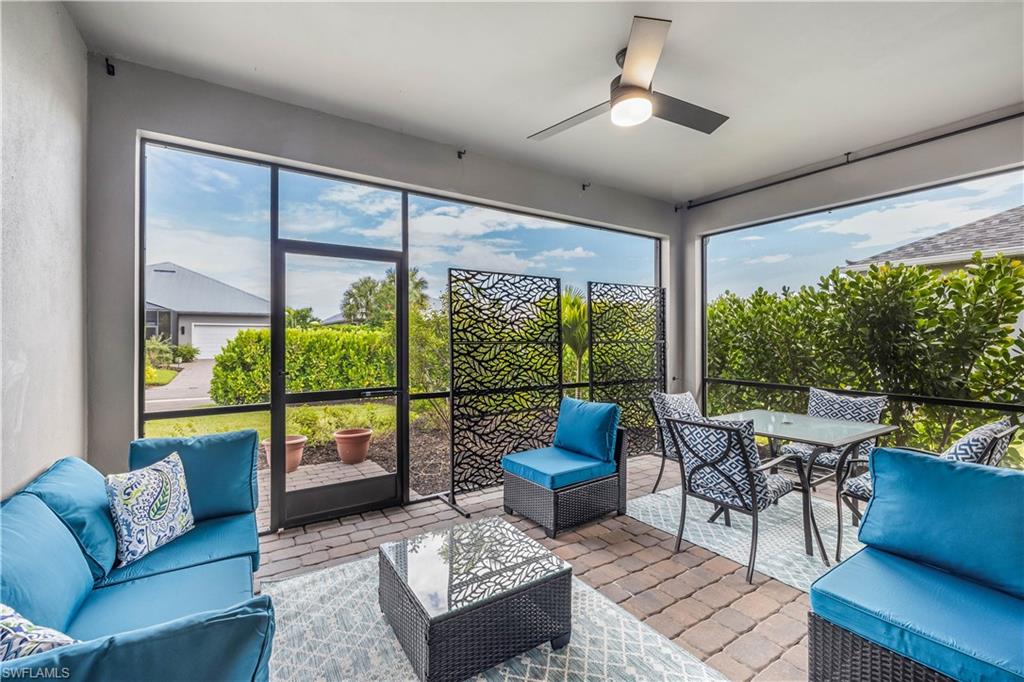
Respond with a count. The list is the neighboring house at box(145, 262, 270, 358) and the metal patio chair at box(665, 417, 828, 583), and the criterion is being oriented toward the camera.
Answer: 1

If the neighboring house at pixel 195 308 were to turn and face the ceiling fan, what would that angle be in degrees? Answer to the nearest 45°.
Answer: approximately 45° to its left

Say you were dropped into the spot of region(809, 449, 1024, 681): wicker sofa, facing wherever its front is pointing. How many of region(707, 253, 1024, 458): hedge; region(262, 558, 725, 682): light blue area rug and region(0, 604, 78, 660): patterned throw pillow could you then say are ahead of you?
2

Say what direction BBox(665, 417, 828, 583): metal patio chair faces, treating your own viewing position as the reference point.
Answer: facing away from the viewer and to the right of the viewer

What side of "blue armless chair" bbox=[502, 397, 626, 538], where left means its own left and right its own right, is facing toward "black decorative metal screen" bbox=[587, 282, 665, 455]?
back

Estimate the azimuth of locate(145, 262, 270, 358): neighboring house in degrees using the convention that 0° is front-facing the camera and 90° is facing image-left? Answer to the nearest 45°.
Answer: approximately 0°
